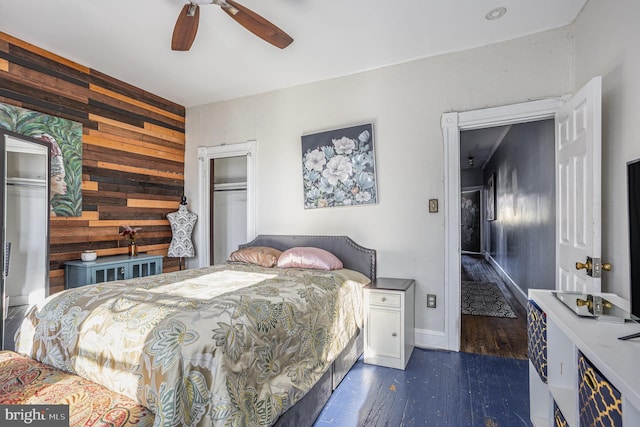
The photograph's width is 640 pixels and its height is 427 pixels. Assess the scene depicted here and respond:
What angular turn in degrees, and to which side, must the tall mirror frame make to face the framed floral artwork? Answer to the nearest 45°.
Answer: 0° — it already faces it

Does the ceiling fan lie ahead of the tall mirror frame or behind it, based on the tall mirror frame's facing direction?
ahead

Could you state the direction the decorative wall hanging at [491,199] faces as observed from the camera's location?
facing to the left of the viewer

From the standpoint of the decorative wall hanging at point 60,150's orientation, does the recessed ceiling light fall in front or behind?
in front

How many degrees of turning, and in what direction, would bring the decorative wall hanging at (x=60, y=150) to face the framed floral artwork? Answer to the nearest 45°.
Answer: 0° — it already faces it

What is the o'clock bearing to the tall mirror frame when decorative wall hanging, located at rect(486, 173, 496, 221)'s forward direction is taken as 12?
The tall mirror frame is roughly at 10 o'clock from the decorative wall hanging.
